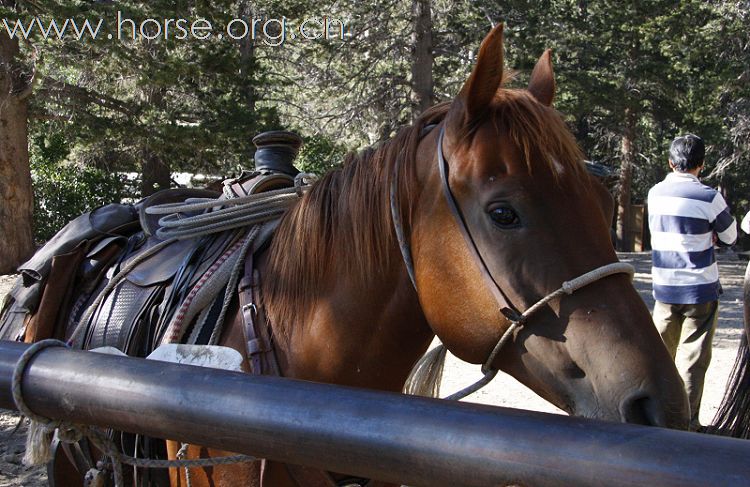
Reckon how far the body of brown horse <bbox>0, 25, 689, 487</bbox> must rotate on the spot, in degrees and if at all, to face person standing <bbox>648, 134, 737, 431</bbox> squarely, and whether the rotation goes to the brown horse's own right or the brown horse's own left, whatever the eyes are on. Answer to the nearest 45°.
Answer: approximately 90° to the brown horse's own left

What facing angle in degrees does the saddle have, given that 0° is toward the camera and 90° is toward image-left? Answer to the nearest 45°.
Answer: approximately 270°

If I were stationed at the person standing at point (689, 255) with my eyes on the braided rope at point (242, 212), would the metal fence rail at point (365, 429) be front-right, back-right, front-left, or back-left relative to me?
front-left

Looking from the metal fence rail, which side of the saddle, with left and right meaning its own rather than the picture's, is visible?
right

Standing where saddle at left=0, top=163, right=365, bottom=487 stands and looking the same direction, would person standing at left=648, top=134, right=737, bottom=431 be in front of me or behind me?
in front

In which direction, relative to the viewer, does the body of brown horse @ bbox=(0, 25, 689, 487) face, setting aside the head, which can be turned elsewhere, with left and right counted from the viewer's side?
facing the viewer and to the right of the viewer
